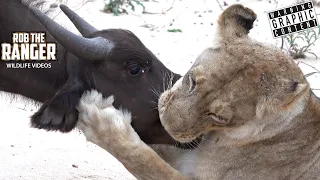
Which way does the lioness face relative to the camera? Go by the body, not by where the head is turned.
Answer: to the viewer's left
